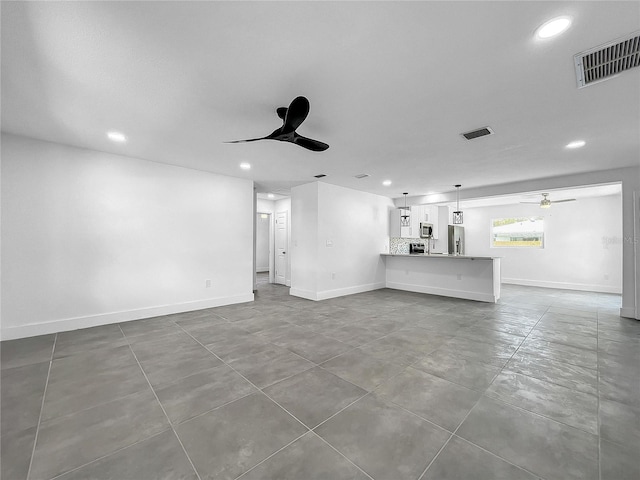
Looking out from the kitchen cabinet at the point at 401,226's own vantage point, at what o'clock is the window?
The window is roughly at 8 o'clock from the kitchen cabinet.

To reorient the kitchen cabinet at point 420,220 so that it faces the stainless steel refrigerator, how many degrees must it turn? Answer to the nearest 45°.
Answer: approximately 135° to its left

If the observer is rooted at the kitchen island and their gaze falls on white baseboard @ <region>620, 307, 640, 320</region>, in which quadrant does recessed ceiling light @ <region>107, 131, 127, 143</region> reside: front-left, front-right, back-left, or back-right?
back-right

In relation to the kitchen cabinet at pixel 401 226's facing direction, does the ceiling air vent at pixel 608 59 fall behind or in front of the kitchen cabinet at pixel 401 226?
in front

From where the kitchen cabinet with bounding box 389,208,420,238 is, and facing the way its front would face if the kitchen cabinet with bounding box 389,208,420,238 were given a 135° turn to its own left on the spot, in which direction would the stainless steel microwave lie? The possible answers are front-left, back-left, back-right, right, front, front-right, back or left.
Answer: front

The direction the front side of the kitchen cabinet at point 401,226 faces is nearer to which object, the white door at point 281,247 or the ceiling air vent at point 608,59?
the ceiling air vent

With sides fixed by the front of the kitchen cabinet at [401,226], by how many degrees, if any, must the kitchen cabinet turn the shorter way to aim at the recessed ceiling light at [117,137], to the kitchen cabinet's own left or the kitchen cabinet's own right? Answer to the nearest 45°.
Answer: approximately 45° to the kitchen cabinet's own right

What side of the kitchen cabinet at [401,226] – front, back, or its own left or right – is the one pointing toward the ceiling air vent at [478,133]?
front

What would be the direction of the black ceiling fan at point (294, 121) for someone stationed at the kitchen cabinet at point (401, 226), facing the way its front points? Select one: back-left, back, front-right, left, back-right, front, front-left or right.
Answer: front

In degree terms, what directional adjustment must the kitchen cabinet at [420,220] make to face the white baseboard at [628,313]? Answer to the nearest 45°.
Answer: approximately 45° to its left

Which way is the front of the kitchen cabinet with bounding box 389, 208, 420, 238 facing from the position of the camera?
facing the viewer

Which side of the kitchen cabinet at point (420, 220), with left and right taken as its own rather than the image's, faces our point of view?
front
